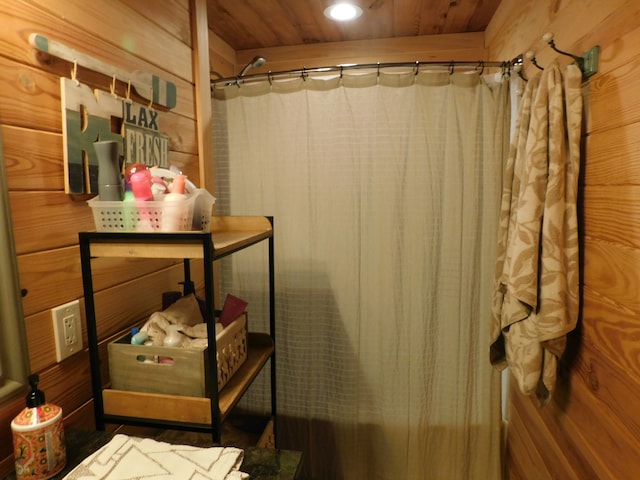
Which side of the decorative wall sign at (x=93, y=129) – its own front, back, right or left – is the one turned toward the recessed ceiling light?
left

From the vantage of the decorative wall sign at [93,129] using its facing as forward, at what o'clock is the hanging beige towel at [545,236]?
The hanging beige towel is roughly at 11 o'clock from the decorative wall sign.

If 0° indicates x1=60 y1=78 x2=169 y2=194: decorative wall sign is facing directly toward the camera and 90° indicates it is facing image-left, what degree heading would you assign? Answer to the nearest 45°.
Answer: approximately 315°

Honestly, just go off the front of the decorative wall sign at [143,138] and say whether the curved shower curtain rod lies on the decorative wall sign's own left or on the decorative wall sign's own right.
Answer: on the decorative wall sign's own left

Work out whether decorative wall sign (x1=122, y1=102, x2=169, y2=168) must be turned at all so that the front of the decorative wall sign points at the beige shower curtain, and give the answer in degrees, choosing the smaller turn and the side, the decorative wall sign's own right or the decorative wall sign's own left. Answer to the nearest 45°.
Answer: approximately 45° to the decorative wall sign's own left
